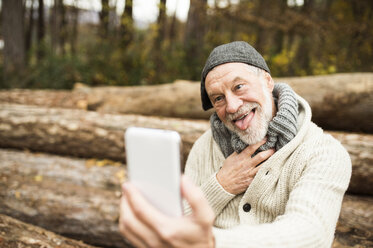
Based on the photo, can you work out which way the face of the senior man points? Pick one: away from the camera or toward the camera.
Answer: toward the camera

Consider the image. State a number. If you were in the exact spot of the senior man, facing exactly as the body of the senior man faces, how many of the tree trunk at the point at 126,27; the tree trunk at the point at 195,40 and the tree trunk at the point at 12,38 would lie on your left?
0

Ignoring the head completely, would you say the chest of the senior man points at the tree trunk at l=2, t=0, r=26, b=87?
no

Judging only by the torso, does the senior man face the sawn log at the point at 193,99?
no

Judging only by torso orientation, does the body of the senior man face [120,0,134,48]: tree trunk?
no

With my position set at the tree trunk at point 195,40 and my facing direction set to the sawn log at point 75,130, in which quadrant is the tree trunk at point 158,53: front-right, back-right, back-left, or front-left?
front-right

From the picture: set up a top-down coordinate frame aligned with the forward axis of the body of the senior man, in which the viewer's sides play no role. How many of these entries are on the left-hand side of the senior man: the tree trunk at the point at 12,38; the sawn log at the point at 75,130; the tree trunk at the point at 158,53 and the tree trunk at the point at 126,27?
0

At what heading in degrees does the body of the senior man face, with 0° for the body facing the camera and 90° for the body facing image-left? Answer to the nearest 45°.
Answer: approximately 45°

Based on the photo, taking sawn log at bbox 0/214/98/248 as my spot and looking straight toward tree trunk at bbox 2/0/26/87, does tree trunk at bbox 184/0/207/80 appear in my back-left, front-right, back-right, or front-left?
front-right
